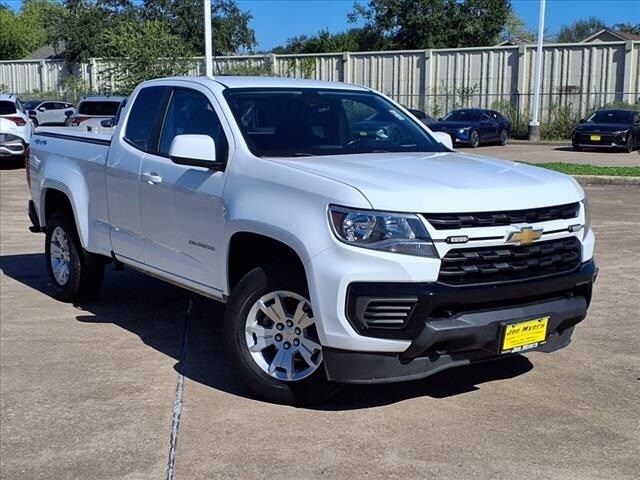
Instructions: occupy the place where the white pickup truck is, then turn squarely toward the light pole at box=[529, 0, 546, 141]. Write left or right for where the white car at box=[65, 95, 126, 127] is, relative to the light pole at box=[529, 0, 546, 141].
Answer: left

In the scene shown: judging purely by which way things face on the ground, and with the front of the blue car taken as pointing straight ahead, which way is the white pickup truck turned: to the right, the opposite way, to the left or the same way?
to the left

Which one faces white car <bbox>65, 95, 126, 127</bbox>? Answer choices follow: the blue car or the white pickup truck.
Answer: the blue car

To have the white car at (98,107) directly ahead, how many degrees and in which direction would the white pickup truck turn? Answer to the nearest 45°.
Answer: approximately 135° to its left

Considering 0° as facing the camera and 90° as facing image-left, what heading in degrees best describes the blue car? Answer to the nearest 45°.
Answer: approximately 45°

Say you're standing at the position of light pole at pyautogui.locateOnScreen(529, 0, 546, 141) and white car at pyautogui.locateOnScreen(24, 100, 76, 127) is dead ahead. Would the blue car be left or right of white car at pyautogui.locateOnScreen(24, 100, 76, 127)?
left

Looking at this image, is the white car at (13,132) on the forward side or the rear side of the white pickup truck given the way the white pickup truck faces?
on the rear side

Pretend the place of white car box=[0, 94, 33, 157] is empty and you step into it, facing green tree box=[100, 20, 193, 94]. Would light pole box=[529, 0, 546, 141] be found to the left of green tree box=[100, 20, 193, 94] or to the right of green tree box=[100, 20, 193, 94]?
right

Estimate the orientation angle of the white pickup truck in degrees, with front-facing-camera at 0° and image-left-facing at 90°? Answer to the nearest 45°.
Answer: approximately 315°

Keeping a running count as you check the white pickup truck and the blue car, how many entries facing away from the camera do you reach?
0

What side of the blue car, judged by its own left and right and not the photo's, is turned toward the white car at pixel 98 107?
front

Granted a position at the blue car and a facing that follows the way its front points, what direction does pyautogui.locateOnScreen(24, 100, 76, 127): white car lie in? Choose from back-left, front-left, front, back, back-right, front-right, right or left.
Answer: front-right

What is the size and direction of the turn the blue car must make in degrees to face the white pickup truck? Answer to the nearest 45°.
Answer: approximately 45° to its left

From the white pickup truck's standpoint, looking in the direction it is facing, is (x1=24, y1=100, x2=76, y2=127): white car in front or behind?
behind

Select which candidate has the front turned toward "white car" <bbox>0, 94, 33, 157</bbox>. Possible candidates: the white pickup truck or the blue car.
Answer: the blue car

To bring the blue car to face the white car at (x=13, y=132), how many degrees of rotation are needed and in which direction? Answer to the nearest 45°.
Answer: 0° — it already faces it
